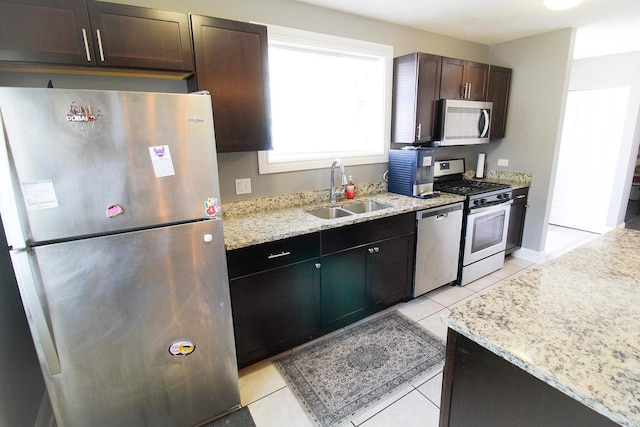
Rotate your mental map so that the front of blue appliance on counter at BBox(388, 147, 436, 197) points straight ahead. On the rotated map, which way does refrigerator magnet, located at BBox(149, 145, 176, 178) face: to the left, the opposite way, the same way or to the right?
the same way

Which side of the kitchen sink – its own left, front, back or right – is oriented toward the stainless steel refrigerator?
right

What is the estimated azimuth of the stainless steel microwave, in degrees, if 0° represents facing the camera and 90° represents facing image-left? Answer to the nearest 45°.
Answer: approximately 315°

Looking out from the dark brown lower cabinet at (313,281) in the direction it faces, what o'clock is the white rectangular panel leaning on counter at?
The white rectangular panel leaning on counter is roughly at 9 o'clock from the dark brown lower cabinet.

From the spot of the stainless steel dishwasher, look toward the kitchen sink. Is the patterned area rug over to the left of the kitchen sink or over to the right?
left

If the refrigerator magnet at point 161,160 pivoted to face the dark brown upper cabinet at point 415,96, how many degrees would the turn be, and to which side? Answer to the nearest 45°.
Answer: approximately 90° to its left

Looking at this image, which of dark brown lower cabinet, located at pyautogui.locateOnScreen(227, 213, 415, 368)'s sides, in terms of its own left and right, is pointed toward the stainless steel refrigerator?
right

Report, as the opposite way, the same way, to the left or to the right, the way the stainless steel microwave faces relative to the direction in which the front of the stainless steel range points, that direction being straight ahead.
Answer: the same way

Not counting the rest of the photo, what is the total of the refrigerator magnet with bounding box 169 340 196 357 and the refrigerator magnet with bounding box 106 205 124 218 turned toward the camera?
2

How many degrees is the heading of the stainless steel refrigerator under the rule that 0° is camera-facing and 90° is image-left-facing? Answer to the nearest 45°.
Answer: approximately 0°

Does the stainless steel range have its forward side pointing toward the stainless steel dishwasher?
no

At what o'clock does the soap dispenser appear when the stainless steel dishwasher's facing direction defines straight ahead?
The soap dispenser is roughly at 4 o'clock from the stainless steel dishwasher.

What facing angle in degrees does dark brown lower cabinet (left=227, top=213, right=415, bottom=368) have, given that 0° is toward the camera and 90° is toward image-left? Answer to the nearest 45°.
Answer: approximately 315°

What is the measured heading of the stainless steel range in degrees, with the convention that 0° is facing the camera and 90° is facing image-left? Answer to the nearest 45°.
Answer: approximately 315°

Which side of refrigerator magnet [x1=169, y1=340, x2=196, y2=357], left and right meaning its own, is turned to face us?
front

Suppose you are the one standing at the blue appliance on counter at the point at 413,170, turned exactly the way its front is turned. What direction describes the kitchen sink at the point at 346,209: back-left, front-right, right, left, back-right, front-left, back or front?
right

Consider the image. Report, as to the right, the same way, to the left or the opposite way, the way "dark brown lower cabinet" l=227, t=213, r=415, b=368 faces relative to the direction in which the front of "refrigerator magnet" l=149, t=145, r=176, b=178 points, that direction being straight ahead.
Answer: the same way

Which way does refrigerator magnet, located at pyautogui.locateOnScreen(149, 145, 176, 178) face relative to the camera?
toward the camera

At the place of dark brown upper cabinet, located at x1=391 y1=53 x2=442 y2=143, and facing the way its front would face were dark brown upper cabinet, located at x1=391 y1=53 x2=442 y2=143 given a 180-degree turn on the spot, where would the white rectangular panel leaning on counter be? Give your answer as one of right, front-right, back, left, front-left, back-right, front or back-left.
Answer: right
